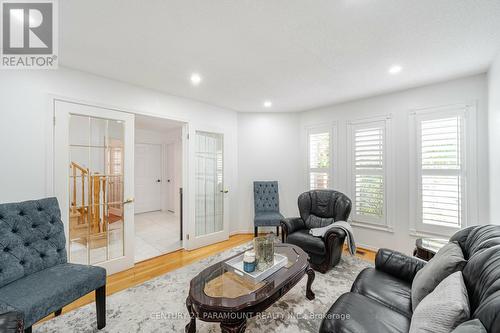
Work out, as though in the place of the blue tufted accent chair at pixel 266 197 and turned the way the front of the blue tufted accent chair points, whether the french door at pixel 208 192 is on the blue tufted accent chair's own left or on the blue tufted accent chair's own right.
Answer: on the blue tufted accent chair's own right

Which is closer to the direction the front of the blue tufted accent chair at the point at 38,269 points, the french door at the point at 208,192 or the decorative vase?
the decorative vase

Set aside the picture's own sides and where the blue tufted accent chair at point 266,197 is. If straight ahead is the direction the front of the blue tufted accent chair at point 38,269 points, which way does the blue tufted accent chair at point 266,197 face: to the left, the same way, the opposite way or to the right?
to the right

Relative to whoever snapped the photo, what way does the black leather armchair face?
facing the viewer and to the left of the viewer

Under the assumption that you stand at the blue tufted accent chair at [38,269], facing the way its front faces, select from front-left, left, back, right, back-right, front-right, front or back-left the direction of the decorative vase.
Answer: front

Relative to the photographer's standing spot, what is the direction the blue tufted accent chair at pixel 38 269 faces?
facing the viewer and to the right of the viewer

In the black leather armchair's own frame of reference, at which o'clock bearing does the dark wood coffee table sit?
The dark wood coffee table is roughly at 11 o'clock from the black leather armchair.

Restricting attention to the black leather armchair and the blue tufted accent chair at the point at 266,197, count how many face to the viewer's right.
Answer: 0

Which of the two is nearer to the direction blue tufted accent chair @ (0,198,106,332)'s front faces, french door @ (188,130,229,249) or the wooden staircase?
the french door

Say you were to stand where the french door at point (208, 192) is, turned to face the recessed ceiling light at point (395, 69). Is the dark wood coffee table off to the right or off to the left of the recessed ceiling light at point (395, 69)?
right

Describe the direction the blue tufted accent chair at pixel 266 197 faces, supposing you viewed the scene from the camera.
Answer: facing the viewer

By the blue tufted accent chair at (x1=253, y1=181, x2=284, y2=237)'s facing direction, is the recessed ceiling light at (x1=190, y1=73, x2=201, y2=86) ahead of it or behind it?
ahead

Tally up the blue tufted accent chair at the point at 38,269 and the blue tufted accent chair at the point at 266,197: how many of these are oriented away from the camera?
0

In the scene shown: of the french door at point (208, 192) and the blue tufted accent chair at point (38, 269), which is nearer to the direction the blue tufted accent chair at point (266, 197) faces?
the blue tufted accent chair

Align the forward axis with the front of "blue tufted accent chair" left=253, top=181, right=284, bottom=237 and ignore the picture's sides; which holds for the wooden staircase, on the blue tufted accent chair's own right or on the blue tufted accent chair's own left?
on the blue tufted accent chair's own right

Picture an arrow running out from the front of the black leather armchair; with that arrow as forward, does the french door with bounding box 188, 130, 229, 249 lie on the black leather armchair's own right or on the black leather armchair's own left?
on the black leather armchair's own right

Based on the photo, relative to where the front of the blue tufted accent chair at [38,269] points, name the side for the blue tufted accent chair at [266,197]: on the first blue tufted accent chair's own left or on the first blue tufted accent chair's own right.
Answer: on the first blue tufted accent chair's own left

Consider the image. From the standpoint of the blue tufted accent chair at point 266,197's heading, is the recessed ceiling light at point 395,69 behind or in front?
in front

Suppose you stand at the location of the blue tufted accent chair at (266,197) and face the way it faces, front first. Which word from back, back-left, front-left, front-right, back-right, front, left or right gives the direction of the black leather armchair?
front-left
